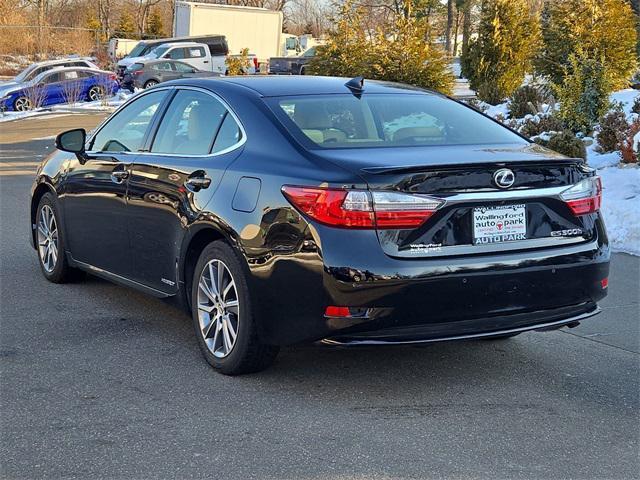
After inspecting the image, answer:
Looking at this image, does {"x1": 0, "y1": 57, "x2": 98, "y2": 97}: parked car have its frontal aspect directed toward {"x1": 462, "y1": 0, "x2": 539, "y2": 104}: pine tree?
no

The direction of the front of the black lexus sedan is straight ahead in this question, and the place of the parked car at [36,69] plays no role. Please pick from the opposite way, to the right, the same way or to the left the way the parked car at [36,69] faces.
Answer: to the left

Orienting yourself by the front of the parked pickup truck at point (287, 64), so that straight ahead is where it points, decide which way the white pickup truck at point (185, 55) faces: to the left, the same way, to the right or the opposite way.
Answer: the opposite way

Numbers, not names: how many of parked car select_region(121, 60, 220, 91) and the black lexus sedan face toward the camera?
0

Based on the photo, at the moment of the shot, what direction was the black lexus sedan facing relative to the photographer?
facing away from the viewer and to the left of the viewer

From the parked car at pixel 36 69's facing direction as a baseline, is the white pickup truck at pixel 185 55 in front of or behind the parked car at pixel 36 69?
behind

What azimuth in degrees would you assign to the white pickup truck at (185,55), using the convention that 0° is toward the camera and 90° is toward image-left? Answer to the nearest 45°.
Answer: approximately 45°

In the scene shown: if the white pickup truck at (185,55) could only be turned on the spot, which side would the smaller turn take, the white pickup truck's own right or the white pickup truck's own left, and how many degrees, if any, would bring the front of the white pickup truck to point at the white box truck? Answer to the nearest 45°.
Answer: approximately 135° to the white pickup truck's own right

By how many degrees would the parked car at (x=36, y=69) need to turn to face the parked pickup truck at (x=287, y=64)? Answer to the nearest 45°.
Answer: approximately 135° to its left

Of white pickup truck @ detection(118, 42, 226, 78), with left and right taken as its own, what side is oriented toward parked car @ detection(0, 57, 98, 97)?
front
